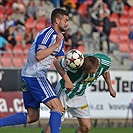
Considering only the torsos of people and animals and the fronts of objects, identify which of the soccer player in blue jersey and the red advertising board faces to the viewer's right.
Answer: the soccer player in blue jersey

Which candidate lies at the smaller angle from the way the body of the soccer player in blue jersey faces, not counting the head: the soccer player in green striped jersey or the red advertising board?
the soccer player in green striped jersey

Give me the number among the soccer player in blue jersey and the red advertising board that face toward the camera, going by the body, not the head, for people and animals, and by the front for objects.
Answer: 1

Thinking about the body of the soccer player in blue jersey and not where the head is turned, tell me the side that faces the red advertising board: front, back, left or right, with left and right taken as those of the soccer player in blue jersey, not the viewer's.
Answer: left

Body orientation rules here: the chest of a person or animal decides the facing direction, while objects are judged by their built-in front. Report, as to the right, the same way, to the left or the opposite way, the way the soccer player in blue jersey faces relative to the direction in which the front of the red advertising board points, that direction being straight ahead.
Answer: to the left

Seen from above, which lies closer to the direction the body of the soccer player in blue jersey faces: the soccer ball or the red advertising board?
the soccer ball

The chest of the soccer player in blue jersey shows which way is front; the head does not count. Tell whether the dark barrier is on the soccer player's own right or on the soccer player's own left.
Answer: on the soccer player's own left

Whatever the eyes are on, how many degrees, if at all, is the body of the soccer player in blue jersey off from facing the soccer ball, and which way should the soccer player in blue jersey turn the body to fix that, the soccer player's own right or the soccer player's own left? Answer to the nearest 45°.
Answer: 0° — they already face it

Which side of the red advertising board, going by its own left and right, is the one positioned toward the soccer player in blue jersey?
front

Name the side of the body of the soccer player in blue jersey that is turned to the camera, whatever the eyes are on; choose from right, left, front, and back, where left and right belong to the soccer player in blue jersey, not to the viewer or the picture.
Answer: right

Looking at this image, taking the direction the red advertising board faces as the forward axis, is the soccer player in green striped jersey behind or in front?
in front

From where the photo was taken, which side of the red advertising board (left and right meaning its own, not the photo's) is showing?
front
